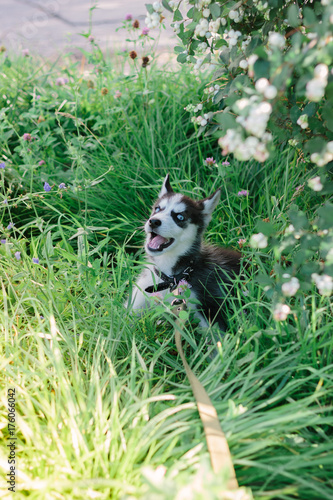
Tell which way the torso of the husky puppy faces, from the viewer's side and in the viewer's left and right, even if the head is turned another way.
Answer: facing the viewer and to the left of the viewer

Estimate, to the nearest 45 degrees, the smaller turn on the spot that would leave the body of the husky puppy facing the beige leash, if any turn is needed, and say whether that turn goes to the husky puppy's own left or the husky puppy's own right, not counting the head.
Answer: approximately 45° to the husky puppy's own left
